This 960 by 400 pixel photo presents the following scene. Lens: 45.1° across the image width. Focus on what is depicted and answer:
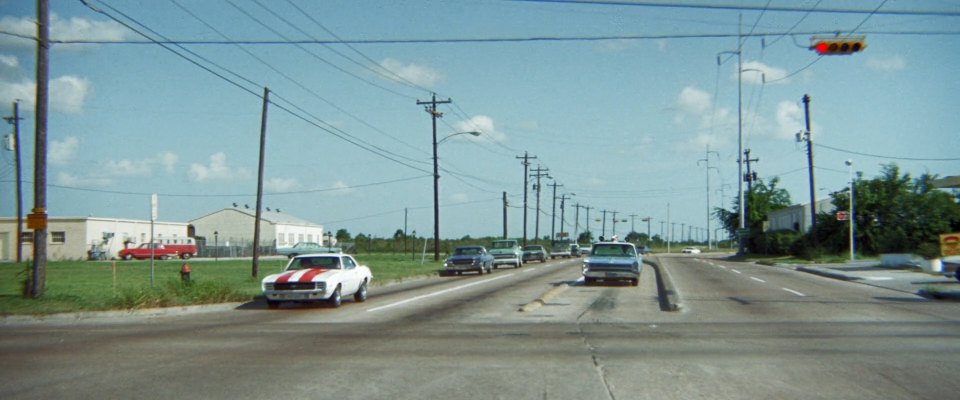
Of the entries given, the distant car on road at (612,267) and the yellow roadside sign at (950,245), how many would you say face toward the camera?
2

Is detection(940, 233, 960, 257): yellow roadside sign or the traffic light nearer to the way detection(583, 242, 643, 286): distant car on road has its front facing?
the traffic light

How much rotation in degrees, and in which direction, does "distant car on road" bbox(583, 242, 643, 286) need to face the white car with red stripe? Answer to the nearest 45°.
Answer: approximately 45° to its right

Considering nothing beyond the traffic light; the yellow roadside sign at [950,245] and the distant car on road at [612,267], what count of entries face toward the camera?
3

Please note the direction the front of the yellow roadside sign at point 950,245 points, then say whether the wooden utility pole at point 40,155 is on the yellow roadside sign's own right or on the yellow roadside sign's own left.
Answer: on the yellow roadside sign's own right

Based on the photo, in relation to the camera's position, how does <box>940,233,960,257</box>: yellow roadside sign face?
facing the viewer

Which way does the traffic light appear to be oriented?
toward the camera

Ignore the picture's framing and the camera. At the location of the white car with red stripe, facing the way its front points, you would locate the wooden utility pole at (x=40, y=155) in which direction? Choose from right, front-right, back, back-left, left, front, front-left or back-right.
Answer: front-right

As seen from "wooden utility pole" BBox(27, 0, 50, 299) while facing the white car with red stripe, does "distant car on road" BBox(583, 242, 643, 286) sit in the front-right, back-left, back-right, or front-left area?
front-left

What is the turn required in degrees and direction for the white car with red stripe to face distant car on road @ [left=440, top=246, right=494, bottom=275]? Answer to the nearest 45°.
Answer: approximately 135° to its right

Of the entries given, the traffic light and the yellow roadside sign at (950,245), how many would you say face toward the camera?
2

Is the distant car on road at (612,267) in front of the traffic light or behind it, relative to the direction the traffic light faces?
behind

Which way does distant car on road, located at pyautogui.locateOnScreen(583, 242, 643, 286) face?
toward the camera

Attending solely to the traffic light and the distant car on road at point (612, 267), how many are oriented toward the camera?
2

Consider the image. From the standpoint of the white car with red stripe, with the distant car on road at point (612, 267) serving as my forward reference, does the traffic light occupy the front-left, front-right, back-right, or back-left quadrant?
front-right
